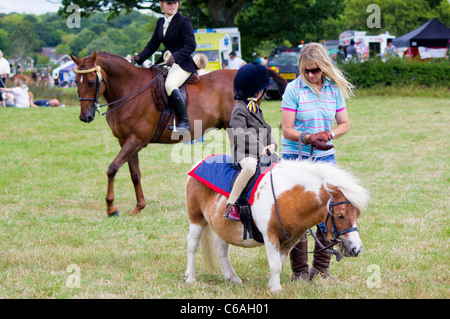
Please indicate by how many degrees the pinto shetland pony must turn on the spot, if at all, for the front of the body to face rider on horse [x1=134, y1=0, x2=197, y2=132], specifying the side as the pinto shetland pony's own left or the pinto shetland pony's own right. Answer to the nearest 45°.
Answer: approximately 135° to the pinto shetland pony's own left

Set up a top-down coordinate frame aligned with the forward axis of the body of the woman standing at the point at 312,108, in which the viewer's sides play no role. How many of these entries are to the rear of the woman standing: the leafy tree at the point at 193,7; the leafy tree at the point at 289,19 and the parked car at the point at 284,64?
3

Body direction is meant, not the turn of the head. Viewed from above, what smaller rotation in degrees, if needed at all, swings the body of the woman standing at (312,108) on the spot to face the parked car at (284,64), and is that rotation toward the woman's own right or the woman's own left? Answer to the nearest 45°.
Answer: approximately 180°

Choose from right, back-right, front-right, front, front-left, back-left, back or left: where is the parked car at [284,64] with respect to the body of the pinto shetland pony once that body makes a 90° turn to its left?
front-left

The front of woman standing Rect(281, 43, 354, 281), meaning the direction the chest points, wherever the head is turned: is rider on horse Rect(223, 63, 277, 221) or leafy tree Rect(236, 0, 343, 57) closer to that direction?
the rider on horse

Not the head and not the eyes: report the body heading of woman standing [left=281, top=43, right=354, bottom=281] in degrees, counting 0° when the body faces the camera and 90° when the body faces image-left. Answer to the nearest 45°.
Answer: approximately 0°

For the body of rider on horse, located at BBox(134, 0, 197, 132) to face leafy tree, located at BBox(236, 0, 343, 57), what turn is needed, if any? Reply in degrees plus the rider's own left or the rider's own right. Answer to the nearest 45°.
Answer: approximately 135° to the rider's own right

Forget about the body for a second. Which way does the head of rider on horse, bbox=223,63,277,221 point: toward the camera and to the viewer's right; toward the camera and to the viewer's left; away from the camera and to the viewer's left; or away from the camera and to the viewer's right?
away from the camera and to the viewer's right

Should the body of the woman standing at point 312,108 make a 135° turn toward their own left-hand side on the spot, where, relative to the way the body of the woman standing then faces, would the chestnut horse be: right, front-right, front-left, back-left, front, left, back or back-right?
left

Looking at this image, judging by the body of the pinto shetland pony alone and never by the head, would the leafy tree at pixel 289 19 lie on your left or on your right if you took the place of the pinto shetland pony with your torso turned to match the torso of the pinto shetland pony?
on your left

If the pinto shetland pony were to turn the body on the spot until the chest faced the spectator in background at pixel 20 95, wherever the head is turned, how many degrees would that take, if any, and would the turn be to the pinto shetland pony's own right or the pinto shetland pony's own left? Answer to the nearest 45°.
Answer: approximately 180°

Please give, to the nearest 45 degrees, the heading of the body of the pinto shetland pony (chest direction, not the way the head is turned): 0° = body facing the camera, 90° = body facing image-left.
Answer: approximately 315°

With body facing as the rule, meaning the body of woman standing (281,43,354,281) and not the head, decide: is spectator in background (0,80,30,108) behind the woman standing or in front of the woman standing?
behind

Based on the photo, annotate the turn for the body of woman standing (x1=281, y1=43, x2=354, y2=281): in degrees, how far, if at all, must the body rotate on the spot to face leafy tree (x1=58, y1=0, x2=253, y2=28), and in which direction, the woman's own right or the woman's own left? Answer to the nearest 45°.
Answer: approximately 180°

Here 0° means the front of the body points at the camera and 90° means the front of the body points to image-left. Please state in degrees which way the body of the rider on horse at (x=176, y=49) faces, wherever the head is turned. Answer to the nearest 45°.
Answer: approximately 45°
